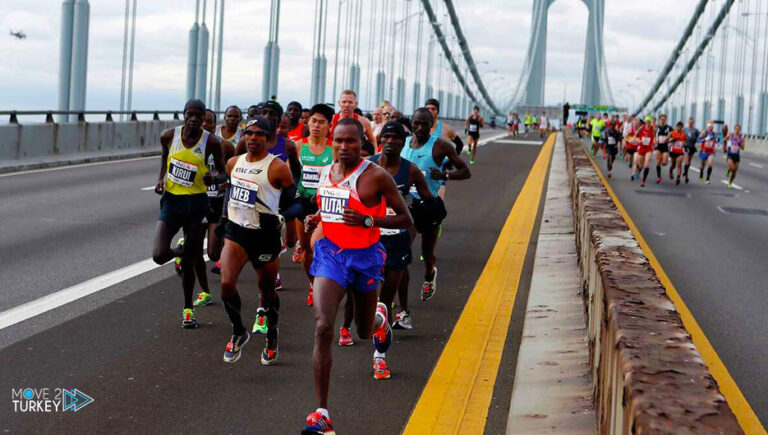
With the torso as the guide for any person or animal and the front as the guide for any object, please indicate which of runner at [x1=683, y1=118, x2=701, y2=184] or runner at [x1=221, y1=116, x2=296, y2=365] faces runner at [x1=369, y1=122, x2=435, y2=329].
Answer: runner at [x1=683, y1=118, x2=701, y2=184]

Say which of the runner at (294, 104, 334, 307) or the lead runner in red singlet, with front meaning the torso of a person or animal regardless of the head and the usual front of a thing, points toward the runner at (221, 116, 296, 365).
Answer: the runner at (294, 104, 334, 307)

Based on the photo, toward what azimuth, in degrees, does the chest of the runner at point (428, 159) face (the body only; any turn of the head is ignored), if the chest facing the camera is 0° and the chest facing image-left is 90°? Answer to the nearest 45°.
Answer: approximately 0°

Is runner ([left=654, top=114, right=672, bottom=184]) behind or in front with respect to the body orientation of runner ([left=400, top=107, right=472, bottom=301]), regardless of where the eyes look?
behind

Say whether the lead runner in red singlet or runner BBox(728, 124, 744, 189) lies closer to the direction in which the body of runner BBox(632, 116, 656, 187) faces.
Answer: the lead runner in red singlet

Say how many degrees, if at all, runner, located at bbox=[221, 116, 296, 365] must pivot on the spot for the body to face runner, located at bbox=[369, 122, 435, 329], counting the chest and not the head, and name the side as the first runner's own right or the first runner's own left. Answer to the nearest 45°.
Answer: approximately 135° to the first runner's own left

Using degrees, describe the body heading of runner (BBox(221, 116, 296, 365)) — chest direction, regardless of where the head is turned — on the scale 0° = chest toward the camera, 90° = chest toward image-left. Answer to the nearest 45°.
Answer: approximately 45°

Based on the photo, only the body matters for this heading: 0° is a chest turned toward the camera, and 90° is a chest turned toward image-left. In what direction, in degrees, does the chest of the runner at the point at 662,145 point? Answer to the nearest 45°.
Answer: approximately 0°
